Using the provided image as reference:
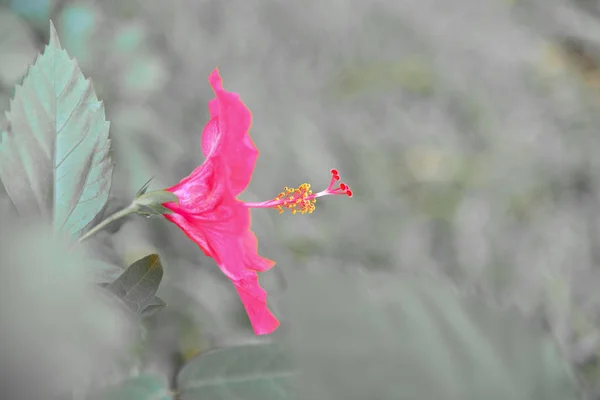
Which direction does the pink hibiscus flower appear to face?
to the viewer's right
